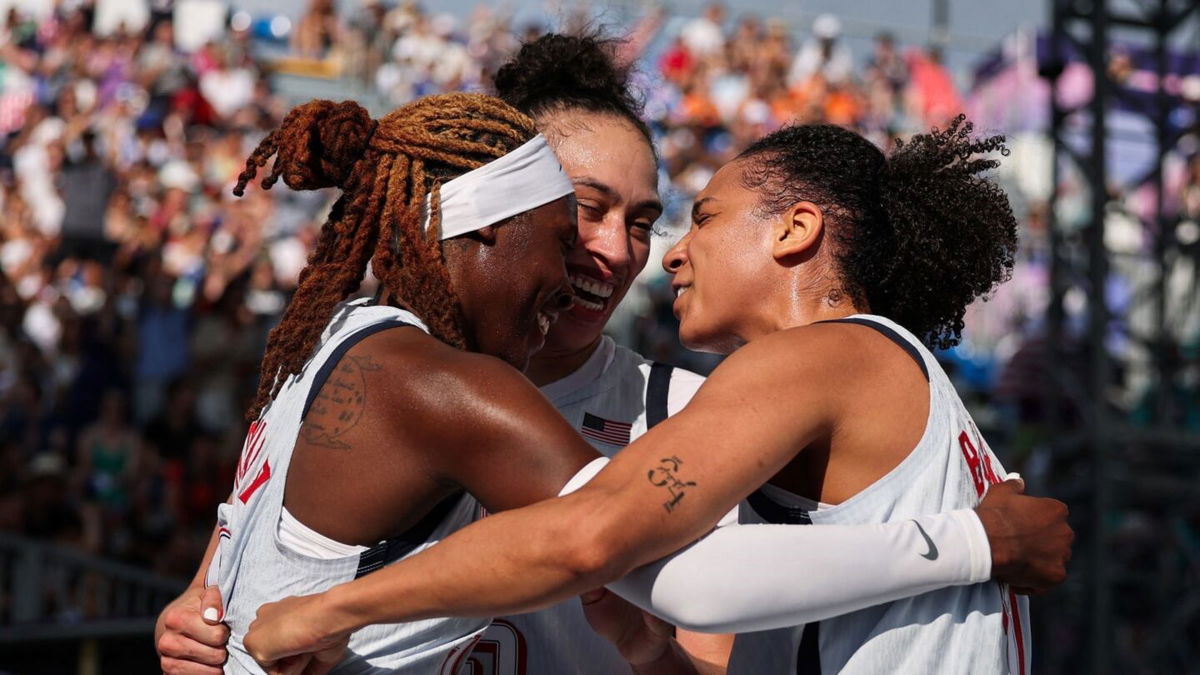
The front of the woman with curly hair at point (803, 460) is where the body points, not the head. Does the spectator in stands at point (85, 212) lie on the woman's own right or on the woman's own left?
on the woman's own right

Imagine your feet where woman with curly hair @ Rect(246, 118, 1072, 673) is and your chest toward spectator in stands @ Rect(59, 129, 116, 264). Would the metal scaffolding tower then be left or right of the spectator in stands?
right

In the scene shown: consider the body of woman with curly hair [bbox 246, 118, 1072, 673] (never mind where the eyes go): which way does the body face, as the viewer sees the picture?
to the viewer's left

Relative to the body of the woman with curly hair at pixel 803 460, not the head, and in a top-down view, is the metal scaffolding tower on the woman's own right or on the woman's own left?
on the woman's own right

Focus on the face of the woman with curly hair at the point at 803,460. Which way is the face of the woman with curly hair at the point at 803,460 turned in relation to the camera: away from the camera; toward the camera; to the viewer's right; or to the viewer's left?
to the viewer's left

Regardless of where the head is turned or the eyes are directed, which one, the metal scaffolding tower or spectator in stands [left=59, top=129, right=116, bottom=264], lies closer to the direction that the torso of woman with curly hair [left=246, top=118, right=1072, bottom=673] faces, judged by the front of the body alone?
the spectator in stands
